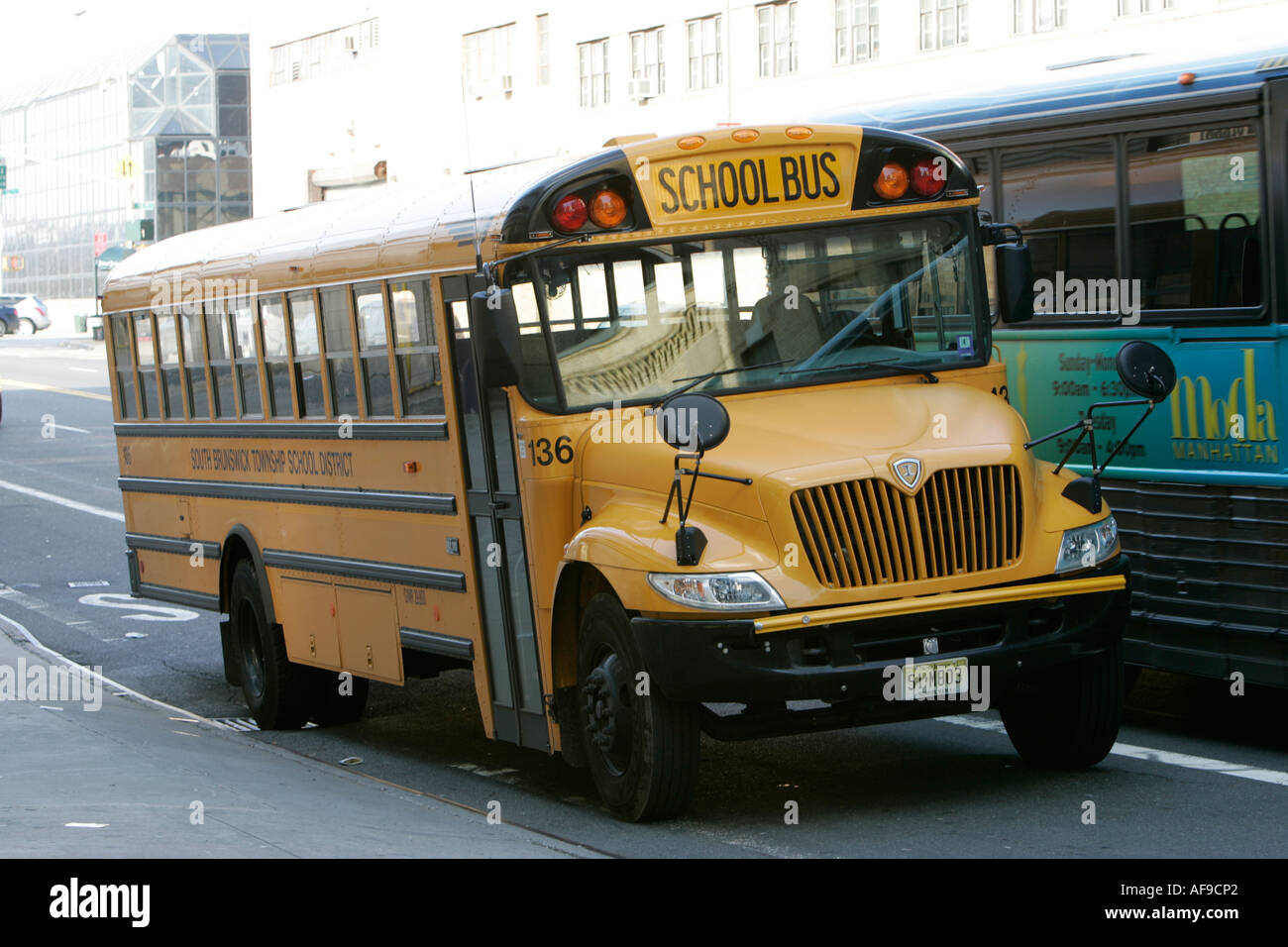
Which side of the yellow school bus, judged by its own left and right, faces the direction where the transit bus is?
left

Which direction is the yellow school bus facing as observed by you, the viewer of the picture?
facing the viewer and to the right of the viewer

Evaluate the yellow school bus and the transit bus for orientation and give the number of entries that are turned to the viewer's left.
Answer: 0
